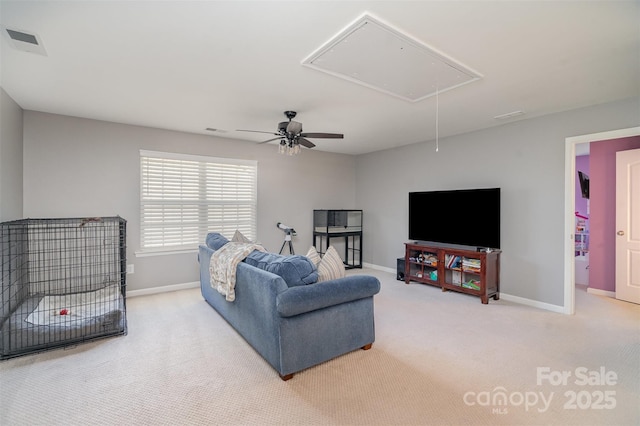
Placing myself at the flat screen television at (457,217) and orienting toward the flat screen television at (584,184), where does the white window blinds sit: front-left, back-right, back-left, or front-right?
back-left

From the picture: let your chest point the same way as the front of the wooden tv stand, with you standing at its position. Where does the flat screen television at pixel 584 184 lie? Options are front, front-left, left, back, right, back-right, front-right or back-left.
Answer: back

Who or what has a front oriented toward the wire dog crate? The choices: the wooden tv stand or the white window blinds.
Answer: the wooden tv stand

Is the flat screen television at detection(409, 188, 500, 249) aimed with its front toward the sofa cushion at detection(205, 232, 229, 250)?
yes

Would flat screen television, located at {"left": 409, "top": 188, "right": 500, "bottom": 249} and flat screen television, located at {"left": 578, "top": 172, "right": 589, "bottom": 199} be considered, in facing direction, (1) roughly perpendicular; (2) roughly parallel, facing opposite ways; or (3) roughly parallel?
roughly perpendicular

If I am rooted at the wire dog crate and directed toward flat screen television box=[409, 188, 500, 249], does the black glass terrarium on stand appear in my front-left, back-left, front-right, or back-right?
front-left

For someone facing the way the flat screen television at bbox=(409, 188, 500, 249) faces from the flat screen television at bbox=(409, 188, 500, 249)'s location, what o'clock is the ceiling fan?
The ceiling fan is roughly at 12 o'clock from the flat screen television.

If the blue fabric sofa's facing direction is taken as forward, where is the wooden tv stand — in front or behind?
in front

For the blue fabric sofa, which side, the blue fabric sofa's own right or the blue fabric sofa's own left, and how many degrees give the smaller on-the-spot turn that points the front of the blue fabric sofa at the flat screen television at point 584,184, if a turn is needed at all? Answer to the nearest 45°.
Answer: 0° — it already faces it

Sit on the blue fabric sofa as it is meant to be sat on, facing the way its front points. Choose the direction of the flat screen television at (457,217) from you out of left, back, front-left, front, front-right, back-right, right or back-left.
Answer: front

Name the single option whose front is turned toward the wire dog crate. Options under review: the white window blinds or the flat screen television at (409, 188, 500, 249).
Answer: the flat screen television

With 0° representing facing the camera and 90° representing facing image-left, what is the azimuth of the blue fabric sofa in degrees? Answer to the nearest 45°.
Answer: approximately 225°

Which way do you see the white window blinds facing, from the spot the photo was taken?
facing the viewer and to the right of the viewer

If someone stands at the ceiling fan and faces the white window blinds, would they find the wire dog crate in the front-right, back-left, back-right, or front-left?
front-left

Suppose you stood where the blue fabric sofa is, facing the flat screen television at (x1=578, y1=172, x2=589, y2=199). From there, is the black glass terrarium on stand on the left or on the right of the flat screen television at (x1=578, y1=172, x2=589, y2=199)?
left

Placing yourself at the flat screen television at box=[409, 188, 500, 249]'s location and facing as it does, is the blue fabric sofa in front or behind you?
in front
